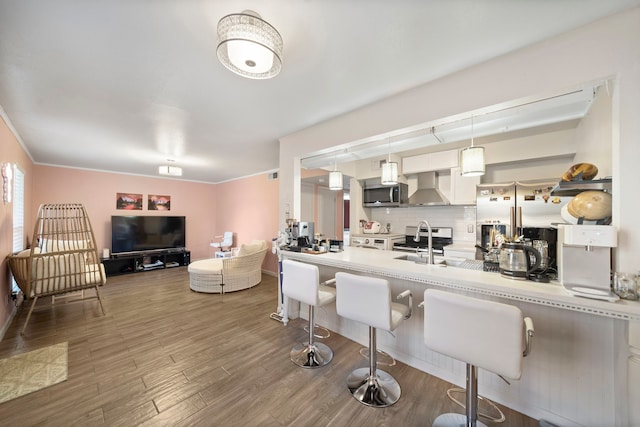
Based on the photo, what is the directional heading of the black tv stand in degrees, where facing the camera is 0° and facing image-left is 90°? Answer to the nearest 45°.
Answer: approximately 0°

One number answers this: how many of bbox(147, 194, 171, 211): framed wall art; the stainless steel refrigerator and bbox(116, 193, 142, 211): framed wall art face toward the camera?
3

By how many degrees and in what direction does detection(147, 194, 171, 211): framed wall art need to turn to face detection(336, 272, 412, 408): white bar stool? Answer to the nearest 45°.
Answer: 0° — it already faces it

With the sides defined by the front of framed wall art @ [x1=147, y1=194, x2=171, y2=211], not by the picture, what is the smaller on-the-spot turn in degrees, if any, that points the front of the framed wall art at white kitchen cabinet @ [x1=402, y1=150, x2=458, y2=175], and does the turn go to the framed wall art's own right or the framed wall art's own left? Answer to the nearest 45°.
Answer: approximately 45° to the framed wall art's own left

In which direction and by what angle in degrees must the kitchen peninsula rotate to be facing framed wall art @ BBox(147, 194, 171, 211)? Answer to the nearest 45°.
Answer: approximately 45° to its right

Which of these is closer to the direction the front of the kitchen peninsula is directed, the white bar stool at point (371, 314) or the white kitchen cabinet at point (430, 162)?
the white bar stool

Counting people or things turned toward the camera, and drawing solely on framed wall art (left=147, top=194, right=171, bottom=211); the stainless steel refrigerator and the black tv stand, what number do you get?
3

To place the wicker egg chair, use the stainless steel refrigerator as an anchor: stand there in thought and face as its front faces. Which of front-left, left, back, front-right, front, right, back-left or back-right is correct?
front-right

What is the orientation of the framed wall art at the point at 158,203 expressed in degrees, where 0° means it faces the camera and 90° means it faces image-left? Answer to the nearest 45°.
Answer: approximately 0°

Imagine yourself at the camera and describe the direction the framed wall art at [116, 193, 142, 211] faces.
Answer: facing the viewer

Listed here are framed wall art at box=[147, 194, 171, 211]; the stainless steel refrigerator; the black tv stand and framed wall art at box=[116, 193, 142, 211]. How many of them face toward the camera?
4

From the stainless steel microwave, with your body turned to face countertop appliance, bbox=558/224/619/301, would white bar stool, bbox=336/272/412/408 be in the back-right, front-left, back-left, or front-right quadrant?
front-right

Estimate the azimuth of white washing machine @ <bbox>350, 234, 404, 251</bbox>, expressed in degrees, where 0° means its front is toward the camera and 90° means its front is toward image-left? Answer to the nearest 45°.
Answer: approximately 45°

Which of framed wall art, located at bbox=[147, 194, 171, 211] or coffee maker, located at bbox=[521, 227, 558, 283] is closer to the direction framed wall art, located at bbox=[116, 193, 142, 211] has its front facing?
the coffee maker
